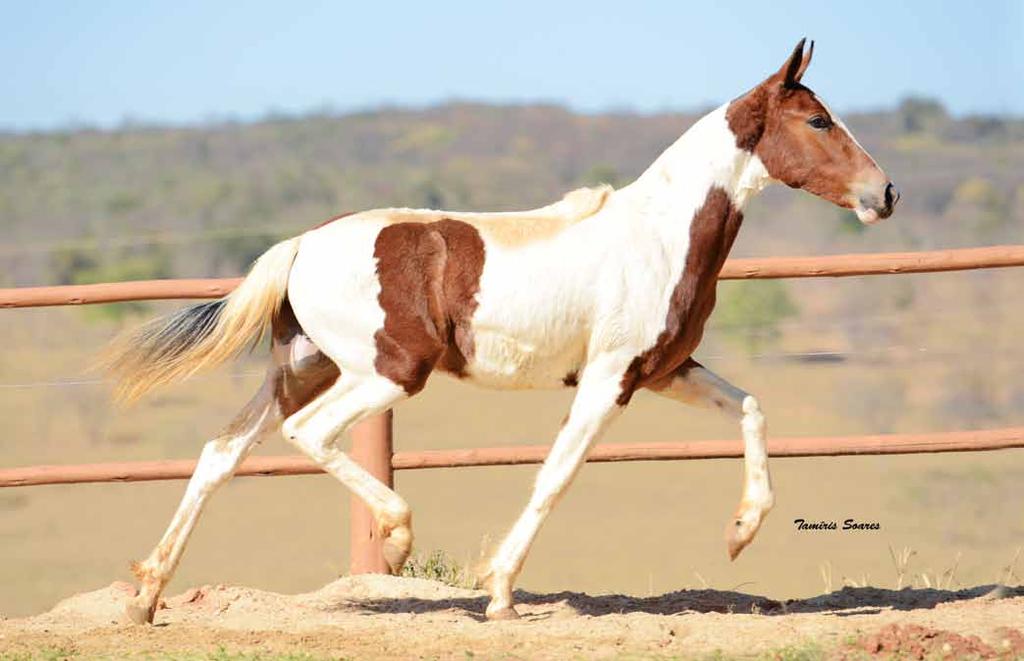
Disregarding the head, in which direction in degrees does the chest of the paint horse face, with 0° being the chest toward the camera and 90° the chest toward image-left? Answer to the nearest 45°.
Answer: approximately 270°

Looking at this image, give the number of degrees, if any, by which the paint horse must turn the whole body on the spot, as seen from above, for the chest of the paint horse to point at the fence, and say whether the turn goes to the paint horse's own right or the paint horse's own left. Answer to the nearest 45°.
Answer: approximately 45° to the paint horse's own left
